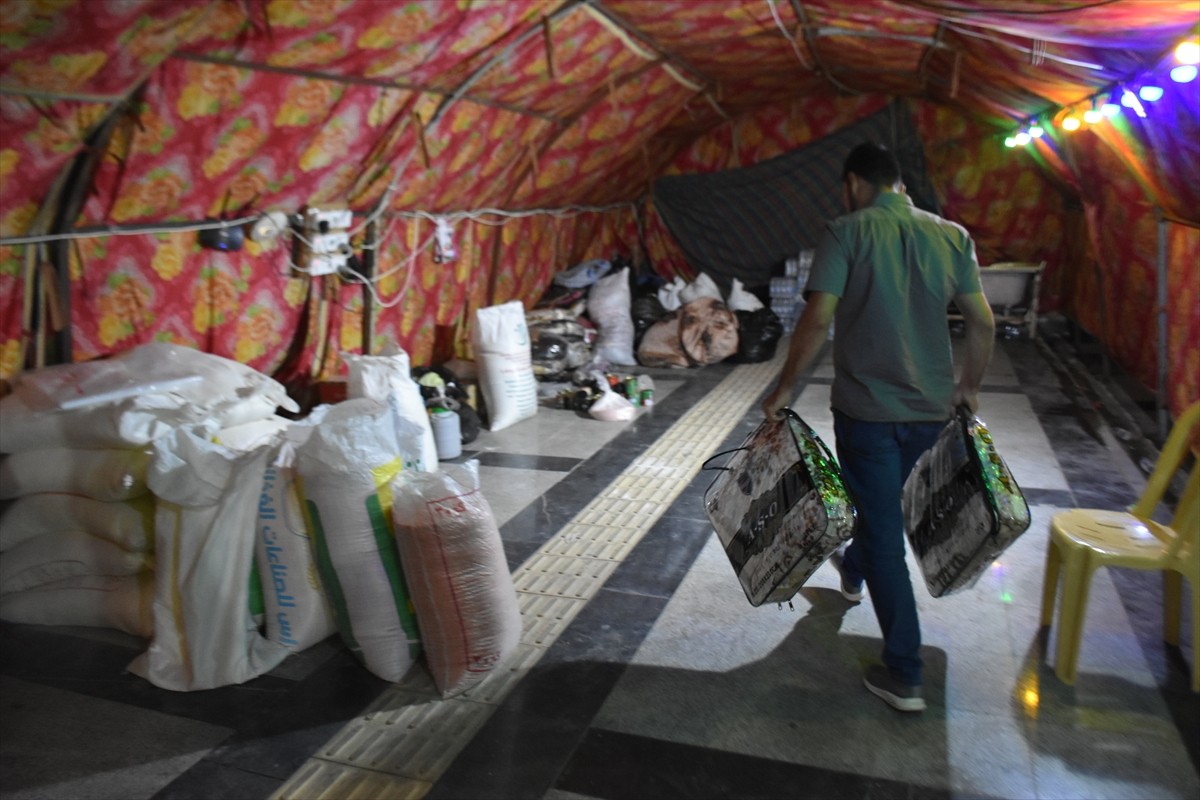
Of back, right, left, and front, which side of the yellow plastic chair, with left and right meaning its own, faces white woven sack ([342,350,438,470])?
front

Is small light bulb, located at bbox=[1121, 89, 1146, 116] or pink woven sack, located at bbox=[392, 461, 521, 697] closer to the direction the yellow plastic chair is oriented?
the pink woven sack

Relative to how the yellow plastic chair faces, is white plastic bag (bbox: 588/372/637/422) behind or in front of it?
in front

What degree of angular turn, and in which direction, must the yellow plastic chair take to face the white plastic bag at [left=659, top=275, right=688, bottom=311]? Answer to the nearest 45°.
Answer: approximately 45° to its right

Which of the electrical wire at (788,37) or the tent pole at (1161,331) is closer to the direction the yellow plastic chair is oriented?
the electrical wire

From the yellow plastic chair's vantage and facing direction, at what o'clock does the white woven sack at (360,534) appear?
The white woven sack is roughly at 11 o'clock from the yellow plastic chair.

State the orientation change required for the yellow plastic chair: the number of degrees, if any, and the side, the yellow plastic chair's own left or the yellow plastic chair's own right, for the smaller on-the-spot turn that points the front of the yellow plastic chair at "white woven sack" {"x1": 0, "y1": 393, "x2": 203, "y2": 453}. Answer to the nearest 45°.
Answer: approximately 45° to the yellow plastic chair's own left

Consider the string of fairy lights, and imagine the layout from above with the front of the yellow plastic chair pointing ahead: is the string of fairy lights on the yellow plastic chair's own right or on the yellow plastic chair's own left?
on the yellow plastic chair's own right

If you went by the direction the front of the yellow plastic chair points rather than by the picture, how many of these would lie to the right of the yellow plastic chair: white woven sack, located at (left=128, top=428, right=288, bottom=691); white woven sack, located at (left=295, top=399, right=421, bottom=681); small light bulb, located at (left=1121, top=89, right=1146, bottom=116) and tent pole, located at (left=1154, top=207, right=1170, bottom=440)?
2

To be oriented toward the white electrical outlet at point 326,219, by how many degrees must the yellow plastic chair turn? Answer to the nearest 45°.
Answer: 0° — it already faces it

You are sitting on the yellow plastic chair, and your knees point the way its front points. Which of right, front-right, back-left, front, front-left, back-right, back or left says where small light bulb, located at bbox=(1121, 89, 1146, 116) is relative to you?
right

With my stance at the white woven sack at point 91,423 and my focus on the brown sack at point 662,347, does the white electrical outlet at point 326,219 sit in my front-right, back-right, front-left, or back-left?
front-left

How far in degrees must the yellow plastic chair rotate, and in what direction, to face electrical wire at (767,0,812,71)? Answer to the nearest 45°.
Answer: approximately 45° to its right

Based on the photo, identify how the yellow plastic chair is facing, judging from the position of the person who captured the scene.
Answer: facing to the left of the viewer
